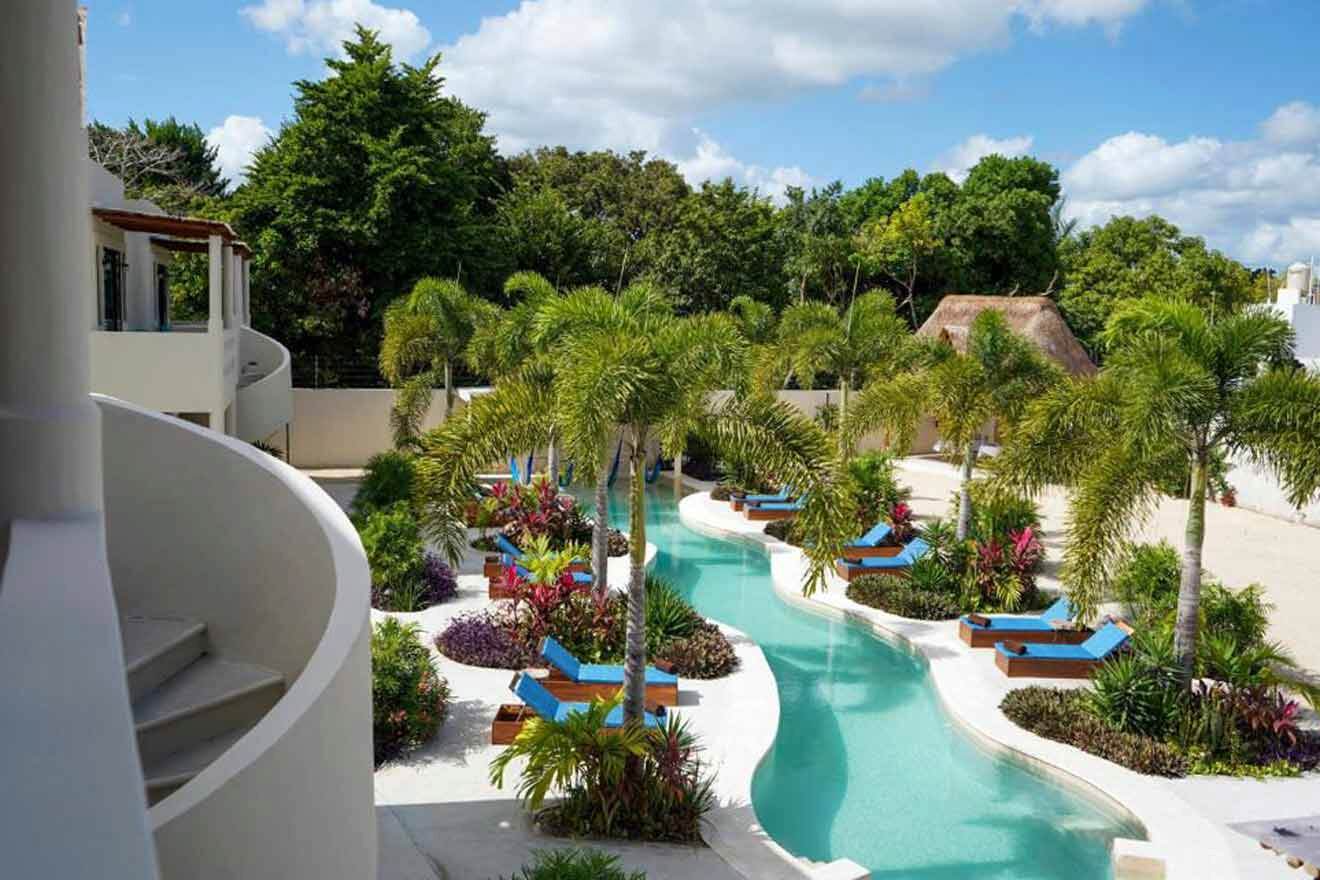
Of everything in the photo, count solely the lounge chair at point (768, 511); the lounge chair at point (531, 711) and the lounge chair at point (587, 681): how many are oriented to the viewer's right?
2

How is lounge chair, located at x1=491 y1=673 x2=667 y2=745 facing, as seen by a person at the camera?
facing to the right of the viewer

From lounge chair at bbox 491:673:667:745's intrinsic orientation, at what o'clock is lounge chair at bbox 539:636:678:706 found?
lounge chair at bbox 539:636:678:706 is roughly at 10 o'clock from lounge chair at bbox 491:673:667:745.

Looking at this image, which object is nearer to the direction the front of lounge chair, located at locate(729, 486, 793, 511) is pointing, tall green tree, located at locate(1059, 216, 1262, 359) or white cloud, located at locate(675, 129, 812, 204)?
the white cloud

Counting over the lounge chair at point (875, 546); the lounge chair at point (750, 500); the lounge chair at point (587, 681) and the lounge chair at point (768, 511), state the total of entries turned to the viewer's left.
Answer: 3

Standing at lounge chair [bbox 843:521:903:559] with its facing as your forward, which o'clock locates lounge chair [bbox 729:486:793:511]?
lounge chair [bbox 729:486:793:511] is roughly at 2 o'clock from lounge chair [bbox 843:521:903:559].

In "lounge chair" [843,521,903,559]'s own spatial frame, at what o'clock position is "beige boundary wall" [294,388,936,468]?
The beige boundary wall is roughly at 1 o'clock from the lounge chair.

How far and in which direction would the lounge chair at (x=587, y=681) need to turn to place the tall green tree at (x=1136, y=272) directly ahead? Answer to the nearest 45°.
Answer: approximately 45° to its left

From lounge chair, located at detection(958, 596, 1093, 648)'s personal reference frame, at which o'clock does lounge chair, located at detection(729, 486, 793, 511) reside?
lounge chair, located at detection(729, 486, 793, 511) is roughly at 2 o'clock from lounge chair, located at detection(958, 596, 1093, 648).

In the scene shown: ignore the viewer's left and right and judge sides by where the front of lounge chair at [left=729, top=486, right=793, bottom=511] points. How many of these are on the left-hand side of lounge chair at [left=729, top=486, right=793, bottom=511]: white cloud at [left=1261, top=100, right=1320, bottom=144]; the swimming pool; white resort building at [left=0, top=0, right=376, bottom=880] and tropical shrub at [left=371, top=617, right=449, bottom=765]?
3

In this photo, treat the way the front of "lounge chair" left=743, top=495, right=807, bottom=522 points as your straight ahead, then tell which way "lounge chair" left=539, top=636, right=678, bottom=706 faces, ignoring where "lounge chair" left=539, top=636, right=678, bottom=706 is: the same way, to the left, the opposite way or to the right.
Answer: the opposite way

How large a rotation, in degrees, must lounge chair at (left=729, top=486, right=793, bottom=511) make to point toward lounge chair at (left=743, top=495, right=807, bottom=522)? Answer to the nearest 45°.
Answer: approximately 135° to its left

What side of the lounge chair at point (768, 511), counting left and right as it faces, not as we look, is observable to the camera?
left

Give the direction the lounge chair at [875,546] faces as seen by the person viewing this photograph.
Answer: facing to the left of the viewer

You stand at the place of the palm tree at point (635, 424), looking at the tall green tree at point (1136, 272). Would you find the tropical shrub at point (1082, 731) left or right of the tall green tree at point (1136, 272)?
right

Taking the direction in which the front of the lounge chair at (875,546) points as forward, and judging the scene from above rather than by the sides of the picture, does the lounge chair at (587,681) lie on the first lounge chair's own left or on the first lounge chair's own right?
on the first lounge chair's own left

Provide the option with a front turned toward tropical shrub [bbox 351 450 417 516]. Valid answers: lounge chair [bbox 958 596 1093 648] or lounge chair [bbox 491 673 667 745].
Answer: lounge chair [bbox 958 596 1093 648]

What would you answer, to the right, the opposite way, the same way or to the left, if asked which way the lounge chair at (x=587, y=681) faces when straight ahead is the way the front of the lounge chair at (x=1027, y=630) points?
the opposite way
